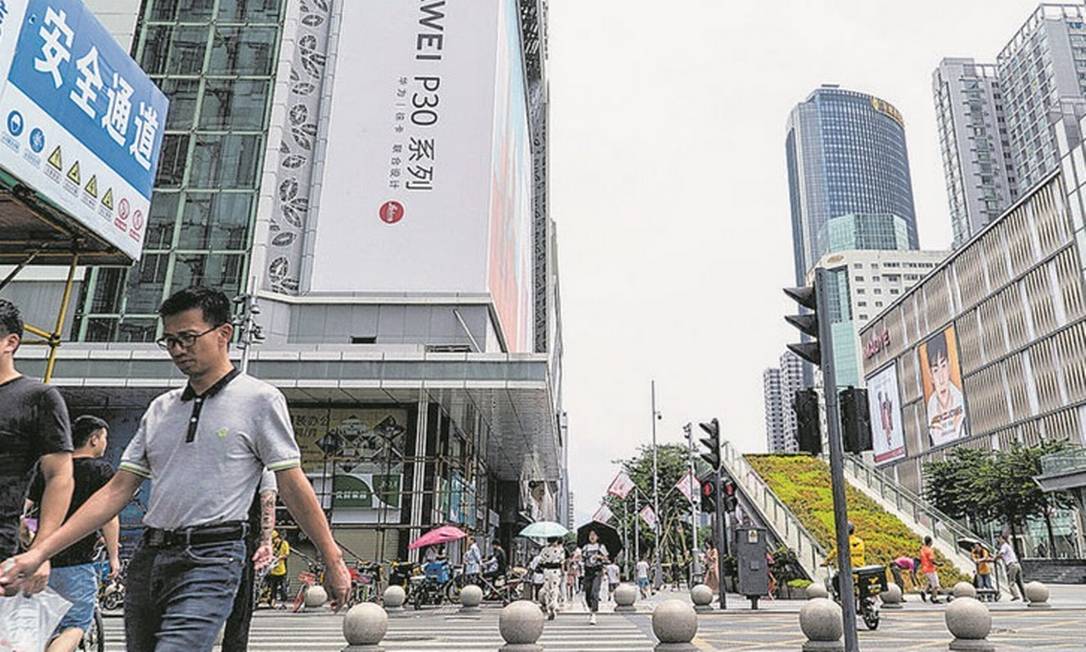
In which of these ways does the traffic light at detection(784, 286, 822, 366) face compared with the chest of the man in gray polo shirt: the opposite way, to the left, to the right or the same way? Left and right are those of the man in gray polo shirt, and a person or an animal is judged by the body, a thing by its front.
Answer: to the right

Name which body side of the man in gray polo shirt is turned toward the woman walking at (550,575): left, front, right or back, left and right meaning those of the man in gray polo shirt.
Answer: back

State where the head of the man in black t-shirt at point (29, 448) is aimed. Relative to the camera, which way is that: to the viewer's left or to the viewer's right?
to the viewer's left

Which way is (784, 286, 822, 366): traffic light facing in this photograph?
to the viewer's left
